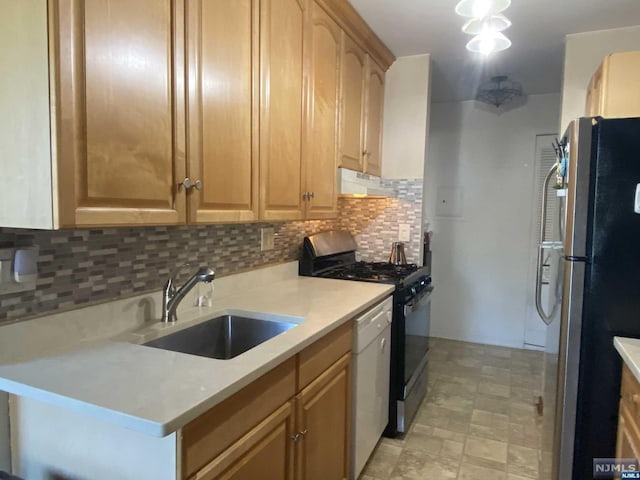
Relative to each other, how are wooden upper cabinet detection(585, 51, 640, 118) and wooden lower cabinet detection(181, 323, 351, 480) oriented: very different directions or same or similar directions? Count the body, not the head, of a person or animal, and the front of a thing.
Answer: very different directions

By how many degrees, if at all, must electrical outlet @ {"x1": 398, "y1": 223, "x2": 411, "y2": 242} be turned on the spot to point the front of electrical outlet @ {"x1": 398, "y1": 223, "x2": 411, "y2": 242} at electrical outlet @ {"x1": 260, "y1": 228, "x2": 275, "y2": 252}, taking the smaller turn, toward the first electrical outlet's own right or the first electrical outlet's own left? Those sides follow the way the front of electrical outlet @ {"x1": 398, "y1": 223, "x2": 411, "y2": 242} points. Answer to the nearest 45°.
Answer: approximately 45° to the first electrical outlet's own right

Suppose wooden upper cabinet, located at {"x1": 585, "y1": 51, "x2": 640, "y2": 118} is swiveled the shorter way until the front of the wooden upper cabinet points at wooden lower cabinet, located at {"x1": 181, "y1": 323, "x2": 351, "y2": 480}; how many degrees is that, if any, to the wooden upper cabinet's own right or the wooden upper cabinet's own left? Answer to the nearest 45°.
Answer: approximately 45° to the wooden upper cabinet's own left

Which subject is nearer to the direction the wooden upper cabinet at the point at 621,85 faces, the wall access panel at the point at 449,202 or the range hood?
the range hood

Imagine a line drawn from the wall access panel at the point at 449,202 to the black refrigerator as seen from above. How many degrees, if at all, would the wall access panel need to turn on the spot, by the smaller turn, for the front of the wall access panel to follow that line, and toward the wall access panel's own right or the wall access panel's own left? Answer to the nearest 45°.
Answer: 0° — it already faces it

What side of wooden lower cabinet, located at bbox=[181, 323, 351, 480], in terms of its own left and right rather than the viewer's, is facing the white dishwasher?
left

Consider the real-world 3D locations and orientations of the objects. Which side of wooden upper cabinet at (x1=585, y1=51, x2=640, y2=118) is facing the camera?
left
